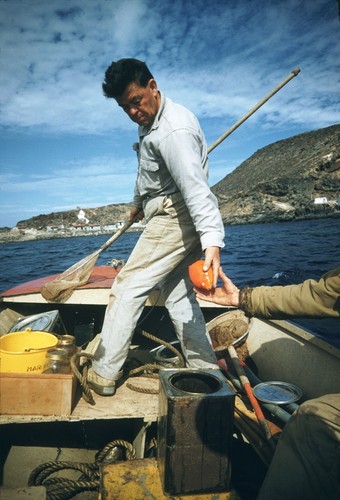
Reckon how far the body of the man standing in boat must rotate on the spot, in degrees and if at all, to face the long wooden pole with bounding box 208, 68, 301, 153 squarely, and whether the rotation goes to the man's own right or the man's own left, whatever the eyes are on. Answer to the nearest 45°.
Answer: approximately 180°

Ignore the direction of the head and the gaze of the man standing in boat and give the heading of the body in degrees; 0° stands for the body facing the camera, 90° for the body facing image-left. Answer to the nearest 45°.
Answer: approximately 45°
